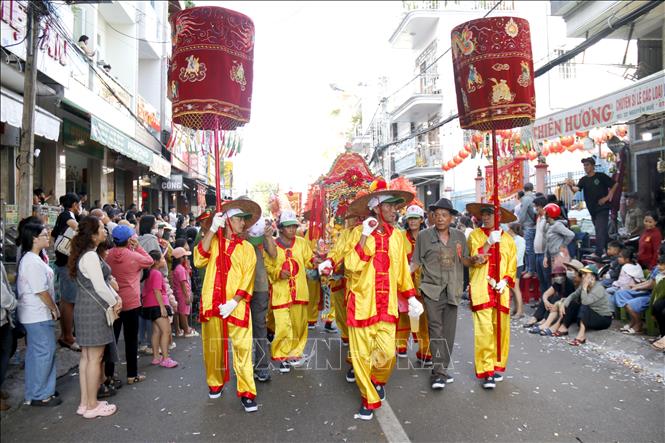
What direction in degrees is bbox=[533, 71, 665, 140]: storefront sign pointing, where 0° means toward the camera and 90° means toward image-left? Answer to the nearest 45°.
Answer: approximately 45°

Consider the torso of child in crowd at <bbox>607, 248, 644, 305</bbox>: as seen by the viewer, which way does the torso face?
to the viewer's left

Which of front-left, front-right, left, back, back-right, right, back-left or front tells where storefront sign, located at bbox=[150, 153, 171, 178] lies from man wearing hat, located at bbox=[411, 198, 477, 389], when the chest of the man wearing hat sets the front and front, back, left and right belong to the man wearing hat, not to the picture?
back-right

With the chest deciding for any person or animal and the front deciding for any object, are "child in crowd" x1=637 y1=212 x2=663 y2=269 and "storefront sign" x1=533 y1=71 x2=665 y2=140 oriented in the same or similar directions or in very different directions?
same or similar directions

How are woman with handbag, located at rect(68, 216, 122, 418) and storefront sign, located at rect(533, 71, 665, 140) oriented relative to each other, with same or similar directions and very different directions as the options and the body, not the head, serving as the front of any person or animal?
very different directions

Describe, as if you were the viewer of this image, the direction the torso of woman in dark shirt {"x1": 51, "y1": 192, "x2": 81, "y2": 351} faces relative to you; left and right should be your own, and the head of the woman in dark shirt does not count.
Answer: facing to the right of the viewer

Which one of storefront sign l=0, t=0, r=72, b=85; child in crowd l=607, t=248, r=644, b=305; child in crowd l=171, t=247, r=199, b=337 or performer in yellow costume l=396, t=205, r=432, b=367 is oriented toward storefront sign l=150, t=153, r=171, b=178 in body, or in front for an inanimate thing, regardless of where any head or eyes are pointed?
child in crowd l=607, t=248, r=644, b=305

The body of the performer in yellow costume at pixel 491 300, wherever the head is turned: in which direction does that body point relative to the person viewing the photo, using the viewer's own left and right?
facing the viewer

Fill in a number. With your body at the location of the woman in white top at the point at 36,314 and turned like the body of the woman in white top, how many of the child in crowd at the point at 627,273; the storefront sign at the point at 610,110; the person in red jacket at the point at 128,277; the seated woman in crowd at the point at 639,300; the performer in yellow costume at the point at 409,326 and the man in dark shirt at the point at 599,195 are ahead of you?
6

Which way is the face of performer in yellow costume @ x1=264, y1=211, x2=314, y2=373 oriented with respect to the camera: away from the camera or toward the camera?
toward the camera

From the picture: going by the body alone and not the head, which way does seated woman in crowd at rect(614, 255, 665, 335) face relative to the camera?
to the viewer's left

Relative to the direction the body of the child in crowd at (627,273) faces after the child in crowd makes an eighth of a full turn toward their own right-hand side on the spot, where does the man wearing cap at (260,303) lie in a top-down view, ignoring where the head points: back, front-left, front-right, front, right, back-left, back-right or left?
left

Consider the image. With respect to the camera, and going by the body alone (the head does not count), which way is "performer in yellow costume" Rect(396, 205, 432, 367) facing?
toward the camera

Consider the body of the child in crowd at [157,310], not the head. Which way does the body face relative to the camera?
to the viewer's right

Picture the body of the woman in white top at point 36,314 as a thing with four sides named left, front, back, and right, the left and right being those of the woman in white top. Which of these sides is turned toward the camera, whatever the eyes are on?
right

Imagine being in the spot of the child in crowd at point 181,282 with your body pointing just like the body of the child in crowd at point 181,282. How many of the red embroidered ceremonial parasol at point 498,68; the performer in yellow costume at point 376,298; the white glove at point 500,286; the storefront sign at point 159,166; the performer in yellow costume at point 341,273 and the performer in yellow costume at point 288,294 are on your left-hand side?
1

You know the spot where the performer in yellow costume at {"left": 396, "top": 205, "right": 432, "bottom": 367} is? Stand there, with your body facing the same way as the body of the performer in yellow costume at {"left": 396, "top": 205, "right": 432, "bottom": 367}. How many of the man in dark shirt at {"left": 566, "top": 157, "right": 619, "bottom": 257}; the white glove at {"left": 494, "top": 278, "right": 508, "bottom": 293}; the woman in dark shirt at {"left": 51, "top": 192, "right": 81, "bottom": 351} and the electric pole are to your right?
2
